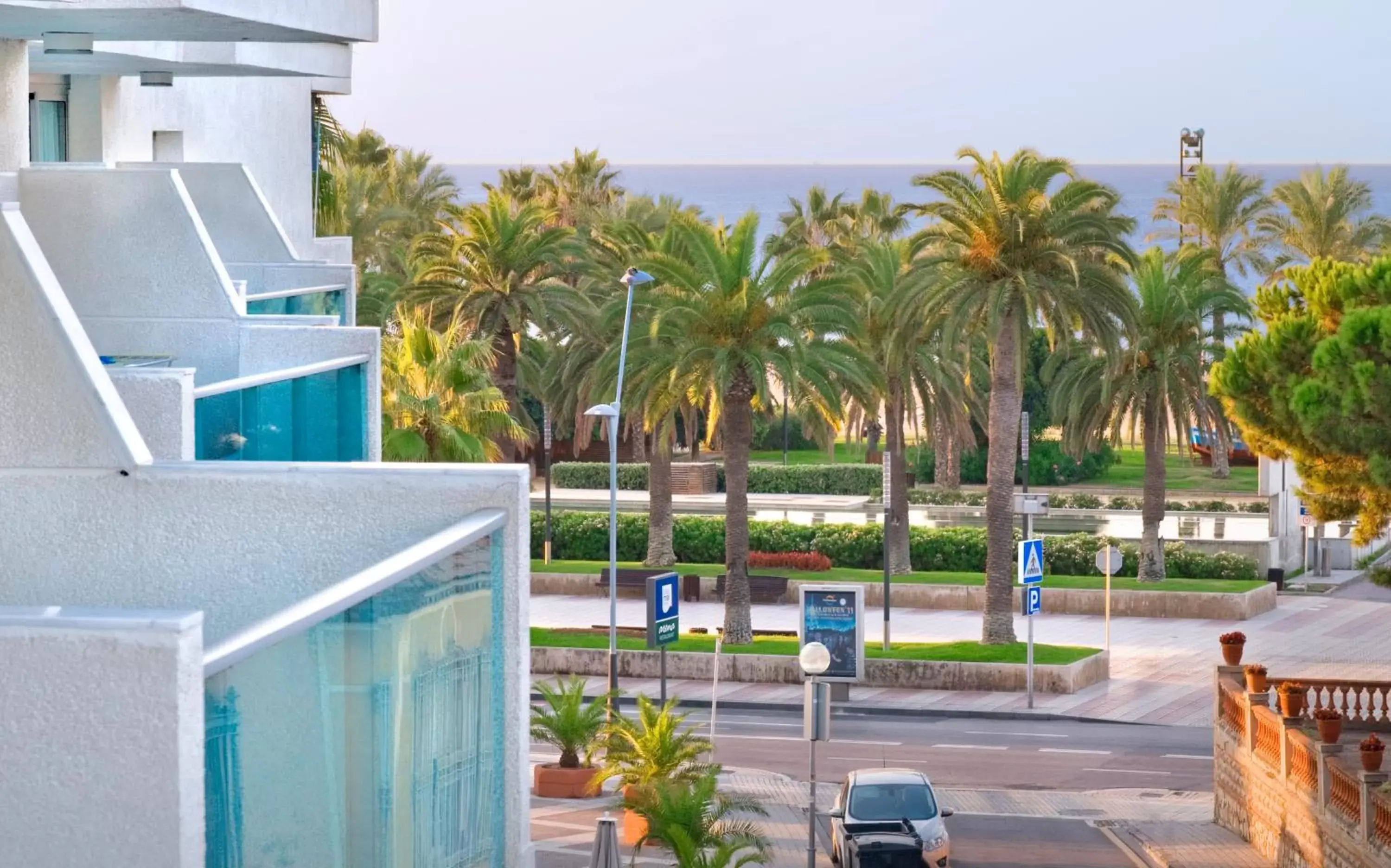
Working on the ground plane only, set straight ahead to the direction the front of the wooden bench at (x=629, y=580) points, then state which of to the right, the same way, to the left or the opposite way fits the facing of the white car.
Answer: the same way

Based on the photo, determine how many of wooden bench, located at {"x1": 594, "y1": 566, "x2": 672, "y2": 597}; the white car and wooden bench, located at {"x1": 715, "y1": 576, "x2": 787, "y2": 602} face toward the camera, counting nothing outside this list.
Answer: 3

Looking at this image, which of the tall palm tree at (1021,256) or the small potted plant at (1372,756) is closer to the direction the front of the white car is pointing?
the small potted plant

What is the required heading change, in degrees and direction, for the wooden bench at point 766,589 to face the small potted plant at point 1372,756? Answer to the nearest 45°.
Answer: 0° — it already faces it

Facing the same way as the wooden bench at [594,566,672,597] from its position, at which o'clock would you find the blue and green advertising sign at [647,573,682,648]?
The blue and green advertising sign is roughly at 12 o'clock from the wooden bench.

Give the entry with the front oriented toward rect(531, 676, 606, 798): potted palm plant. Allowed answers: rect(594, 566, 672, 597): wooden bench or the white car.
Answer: the wooden bench

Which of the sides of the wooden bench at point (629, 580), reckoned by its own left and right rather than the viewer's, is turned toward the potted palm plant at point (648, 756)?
front

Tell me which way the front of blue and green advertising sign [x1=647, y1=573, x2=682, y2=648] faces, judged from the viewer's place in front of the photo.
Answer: facing the viewer and to the right of the viewer

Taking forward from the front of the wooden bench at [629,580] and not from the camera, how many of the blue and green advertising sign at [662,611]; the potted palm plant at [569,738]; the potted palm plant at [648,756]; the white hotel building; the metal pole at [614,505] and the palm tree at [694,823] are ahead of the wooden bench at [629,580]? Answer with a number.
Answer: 6

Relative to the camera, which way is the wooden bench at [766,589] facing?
toward the camera

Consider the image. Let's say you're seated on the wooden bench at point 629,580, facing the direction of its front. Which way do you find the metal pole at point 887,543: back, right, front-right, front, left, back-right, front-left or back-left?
front-left

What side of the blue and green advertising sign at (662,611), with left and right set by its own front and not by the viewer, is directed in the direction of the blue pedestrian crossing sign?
left
